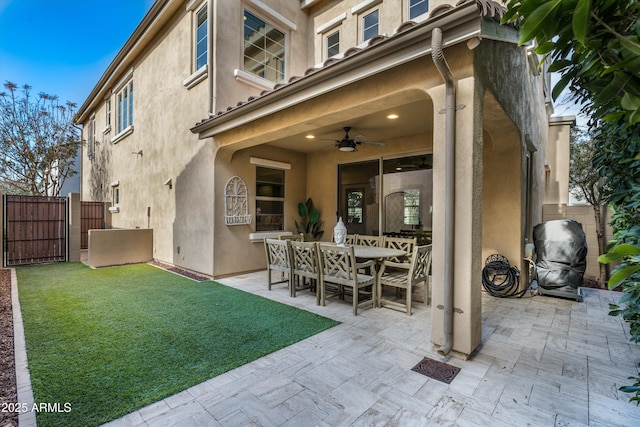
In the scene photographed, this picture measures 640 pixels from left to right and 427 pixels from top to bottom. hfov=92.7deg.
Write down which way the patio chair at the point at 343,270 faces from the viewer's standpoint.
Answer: facing away from the viewer and to the right of the viewer

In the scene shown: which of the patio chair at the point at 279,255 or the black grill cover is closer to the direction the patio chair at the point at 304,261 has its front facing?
the black grill cover

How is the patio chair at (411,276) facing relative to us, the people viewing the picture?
facing away from the viewer and to the left of the viewer

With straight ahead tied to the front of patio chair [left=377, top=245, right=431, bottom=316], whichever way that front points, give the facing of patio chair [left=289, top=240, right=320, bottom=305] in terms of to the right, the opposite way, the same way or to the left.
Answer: to the right

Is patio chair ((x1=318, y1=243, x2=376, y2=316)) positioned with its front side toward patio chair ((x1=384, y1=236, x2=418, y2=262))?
yes

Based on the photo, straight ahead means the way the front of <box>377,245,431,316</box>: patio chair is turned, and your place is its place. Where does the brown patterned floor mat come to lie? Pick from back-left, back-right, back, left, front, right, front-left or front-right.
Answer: back-left

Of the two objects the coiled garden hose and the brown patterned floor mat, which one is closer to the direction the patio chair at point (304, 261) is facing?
the coiled garden hose

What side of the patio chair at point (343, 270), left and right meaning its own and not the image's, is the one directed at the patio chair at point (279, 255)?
left

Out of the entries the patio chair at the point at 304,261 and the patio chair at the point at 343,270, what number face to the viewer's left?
0

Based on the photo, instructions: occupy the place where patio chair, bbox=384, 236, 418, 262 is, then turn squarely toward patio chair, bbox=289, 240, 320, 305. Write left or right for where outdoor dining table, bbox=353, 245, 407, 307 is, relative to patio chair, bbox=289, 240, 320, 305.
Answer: left

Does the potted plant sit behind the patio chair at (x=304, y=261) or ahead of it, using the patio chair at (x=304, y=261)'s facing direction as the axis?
ahead

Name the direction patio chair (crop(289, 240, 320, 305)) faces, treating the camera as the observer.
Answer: facing away from the viewer and to the right of the viewer

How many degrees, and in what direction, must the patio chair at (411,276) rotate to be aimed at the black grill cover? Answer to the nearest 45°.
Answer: approximately 90° to its right

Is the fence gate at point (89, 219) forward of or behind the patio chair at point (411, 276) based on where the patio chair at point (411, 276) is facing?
forward
